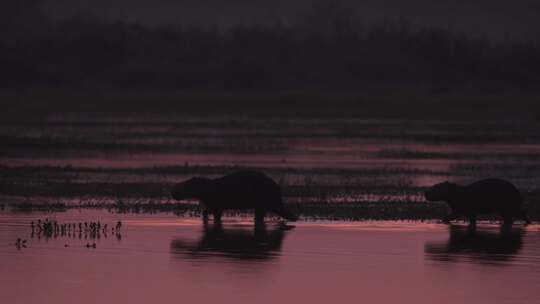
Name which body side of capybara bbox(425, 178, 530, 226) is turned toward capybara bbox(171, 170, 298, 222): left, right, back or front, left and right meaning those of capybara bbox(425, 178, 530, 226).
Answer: front

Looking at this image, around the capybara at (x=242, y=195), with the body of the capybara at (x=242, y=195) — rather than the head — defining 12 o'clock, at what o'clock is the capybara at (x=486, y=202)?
the capybara at (x=486, y=202) is roughly at 6 o'clock from the capybara at (x=242, y=195).

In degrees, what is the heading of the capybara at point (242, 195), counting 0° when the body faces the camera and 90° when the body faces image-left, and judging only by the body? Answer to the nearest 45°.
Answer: approximately 90°

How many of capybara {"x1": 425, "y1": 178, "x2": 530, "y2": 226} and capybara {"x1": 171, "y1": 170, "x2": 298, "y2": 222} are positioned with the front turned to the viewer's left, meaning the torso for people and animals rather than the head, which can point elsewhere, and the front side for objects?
2

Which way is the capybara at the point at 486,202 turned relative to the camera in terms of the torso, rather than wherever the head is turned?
to the viewer's left
